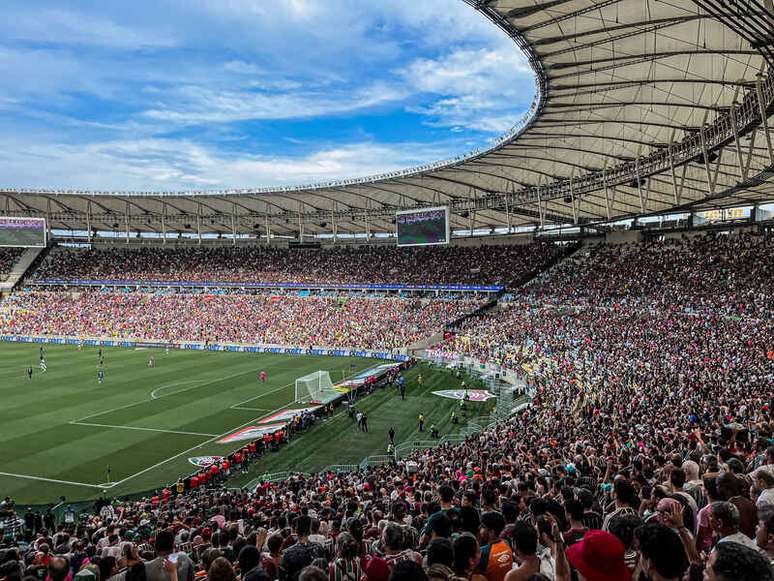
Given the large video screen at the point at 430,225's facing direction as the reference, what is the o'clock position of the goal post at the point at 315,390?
The goal post is roughly at 11 o'clock from the large video screen.

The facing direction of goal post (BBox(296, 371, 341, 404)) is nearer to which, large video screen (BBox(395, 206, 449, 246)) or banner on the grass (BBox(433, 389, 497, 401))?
the large video screen

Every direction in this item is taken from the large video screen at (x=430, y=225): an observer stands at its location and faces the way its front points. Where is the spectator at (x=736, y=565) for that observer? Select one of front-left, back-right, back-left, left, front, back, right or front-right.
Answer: front-left

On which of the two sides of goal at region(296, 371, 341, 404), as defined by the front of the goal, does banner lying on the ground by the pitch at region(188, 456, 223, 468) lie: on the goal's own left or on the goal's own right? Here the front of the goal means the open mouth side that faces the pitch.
on the goal's own left

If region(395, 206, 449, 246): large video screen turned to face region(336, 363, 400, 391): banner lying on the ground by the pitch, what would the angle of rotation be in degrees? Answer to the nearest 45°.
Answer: approximately 45° to its left

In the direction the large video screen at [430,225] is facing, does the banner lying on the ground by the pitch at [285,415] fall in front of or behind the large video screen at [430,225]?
in front

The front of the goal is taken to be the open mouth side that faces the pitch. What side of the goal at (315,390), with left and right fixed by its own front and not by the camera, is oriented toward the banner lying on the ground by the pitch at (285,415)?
left

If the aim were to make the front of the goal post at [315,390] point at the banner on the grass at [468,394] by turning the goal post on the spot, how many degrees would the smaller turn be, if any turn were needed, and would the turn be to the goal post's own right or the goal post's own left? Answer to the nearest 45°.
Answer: approximately 135° to the goal post's own right

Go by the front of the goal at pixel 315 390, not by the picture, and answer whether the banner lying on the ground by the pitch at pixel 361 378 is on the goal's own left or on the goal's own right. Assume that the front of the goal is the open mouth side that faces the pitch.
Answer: on the goal's own right

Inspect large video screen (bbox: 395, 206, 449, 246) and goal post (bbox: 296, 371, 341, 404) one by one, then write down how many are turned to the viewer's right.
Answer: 0

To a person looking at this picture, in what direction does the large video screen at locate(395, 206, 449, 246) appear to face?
facing the viewer and to the left of the viewer

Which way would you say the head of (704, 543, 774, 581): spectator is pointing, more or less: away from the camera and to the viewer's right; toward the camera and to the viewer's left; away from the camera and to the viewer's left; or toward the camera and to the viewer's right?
away from the camera and to the viewer's left

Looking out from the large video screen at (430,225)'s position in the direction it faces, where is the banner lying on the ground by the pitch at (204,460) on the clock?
The banner lying on the ground by the pitch is roughly at 11 o'clock from the large video screen.

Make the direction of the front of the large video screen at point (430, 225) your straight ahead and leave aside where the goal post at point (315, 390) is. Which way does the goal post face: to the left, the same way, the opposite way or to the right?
to the right

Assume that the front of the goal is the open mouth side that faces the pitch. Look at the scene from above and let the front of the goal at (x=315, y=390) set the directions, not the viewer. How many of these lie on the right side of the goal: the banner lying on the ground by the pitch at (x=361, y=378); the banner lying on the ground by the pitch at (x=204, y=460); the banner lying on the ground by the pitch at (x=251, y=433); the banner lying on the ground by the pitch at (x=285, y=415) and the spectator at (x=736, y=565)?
1

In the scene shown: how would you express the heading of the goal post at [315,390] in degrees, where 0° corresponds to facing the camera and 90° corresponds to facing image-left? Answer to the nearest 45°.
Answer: approximately 135°
